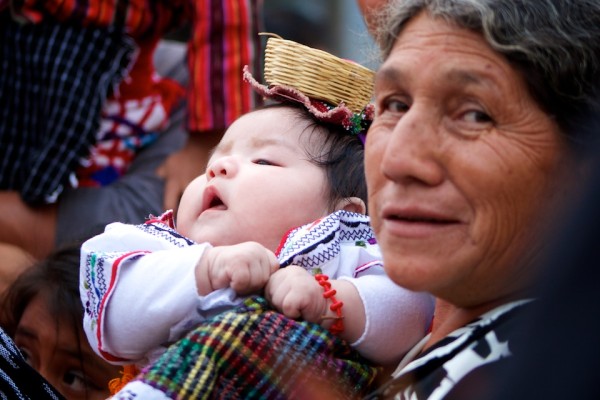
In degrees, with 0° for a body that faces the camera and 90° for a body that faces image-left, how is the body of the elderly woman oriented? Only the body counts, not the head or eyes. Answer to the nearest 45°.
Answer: approximately 45°
